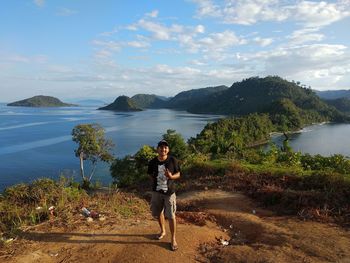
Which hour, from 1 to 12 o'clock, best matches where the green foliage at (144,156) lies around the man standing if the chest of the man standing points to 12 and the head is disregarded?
The green foliage is roughly at 6 o'clock from the man standing.

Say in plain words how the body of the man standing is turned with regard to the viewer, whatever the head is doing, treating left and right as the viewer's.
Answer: facing the viewer

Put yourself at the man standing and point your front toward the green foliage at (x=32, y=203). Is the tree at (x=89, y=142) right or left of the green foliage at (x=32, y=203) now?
right

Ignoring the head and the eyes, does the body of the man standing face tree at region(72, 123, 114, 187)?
no

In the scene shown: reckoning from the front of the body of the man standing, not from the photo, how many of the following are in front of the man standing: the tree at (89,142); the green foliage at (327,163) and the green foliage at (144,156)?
0

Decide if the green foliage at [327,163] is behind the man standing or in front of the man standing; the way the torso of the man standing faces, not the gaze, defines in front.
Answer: behind

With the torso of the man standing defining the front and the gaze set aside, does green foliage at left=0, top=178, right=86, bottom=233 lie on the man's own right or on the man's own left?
on the man's own right
